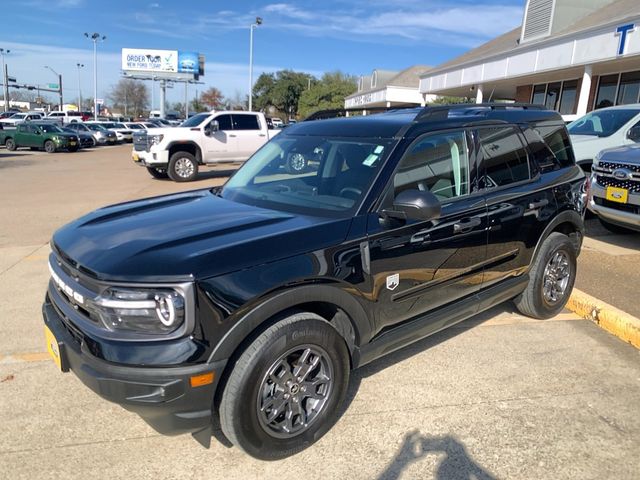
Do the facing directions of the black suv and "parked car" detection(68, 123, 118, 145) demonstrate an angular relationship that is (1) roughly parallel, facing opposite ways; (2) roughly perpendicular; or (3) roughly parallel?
roughly perpendicular

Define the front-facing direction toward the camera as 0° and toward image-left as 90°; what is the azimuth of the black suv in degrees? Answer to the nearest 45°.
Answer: approximately 45°

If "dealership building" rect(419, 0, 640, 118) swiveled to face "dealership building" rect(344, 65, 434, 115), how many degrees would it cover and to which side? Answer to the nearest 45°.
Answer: approximately 90° to its right

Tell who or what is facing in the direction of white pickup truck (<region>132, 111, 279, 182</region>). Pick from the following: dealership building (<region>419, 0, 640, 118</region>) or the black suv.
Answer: the dealership building

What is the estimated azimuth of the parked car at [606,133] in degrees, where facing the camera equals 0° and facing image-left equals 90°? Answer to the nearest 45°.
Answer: approximately 45°

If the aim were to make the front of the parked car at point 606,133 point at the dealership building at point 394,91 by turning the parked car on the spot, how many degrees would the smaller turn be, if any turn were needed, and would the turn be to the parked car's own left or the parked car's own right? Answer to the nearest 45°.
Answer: approximately 90° to the parked car's own right

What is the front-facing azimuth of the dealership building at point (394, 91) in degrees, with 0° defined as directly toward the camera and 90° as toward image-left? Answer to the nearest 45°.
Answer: approximately 45°

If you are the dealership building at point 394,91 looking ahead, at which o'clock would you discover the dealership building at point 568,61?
the dealership building at point 568,61 is roughly at 10 o'clock from the dealership building at point 394,91.

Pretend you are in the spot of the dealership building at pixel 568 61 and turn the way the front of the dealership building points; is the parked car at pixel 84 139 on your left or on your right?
on your right

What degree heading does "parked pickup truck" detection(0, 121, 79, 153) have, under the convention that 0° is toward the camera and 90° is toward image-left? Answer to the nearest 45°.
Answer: approximately 315°

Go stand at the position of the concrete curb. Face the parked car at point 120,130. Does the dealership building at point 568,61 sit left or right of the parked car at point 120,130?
right

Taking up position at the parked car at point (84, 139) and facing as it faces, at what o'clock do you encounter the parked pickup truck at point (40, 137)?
the parked pickup truck at point (40, 137) is roughly at 3 o'clock from the parked car at point (84, 139).
